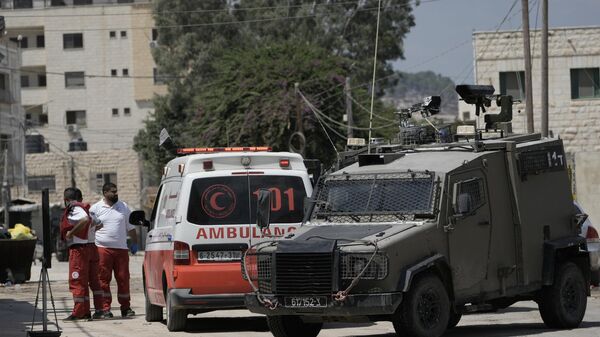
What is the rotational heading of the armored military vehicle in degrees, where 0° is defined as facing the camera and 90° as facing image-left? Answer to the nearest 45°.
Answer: approximately 45°

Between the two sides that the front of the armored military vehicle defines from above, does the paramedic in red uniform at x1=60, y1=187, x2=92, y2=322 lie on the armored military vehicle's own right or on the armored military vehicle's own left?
on the armored military vehicle's own right

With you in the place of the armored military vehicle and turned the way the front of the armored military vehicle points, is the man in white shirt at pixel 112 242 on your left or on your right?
on your right

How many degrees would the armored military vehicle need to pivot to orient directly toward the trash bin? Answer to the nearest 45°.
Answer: approximately 90° to its right

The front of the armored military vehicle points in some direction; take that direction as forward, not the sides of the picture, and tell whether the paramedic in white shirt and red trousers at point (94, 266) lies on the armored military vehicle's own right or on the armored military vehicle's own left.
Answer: on the armored military vehicle's own right

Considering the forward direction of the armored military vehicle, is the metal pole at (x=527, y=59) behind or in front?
behind

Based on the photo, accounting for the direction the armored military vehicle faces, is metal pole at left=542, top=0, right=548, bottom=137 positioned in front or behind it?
behind
